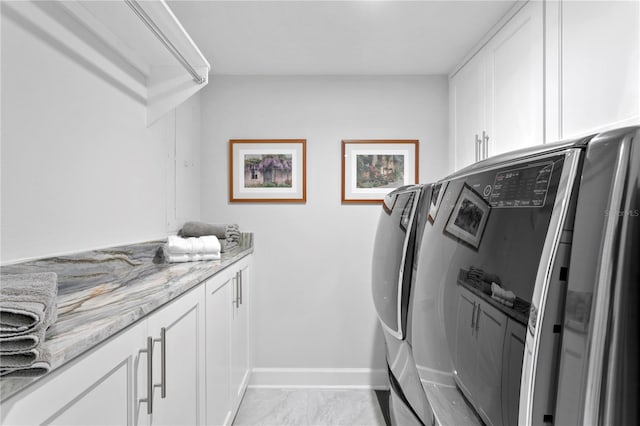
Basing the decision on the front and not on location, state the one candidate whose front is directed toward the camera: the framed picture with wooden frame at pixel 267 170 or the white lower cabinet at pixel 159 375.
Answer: the framed picture with wooden frame

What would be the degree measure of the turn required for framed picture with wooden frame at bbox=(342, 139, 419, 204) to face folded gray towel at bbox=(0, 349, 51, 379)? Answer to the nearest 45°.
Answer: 0° — it already faces it

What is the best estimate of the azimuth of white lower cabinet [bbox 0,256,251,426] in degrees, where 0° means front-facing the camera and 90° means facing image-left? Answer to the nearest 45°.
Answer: approximately 270°

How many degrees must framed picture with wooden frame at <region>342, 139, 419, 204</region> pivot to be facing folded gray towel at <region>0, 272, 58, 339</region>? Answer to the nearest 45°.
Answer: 0° — it already faces it

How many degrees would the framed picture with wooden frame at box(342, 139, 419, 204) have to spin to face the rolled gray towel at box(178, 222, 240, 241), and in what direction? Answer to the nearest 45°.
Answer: approximately 45° to its right

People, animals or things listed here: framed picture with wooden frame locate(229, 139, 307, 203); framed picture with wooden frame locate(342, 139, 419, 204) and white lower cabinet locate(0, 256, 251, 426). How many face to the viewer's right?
1

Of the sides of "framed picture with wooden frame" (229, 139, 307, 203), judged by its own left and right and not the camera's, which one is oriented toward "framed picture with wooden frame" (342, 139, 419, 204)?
left

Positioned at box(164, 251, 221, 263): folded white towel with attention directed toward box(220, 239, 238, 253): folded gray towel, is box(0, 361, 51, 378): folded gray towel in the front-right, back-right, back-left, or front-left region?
back-right

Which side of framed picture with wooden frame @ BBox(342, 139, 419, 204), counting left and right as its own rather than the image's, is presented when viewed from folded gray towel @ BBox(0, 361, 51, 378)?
front

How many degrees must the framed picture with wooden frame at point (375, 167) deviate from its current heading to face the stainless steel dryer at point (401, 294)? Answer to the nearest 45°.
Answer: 0° — it already faces it

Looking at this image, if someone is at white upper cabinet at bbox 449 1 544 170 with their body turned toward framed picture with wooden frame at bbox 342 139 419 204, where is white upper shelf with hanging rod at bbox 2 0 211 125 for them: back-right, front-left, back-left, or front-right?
front-left

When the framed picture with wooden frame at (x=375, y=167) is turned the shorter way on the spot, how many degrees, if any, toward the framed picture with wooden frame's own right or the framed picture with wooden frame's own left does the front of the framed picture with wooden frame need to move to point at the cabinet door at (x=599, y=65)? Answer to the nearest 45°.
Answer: approximately 45° to the framed picture with wooden frame's own left

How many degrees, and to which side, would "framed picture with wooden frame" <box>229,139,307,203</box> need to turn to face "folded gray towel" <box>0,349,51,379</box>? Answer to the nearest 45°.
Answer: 0° — it already faces it

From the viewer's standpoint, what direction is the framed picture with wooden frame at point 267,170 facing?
toward the camera

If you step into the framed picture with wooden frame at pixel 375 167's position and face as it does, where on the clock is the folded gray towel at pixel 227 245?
The folded gray towel is roughly at 2 o'clock from the framed picture with wooden frame.

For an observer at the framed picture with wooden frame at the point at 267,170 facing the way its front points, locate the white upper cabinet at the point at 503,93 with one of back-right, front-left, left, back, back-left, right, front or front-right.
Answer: front-left

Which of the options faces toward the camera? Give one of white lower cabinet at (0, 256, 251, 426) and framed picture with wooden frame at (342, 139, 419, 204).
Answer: the framed picture with wooden frame

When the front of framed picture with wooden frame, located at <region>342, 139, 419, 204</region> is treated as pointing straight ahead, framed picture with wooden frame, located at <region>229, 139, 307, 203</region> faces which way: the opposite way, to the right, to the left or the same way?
the same way

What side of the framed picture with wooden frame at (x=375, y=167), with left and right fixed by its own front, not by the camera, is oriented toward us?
front

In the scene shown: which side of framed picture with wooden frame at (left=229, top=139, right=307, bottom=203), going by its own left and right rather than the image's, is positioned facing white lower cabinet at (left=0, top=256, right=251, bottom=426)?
front
